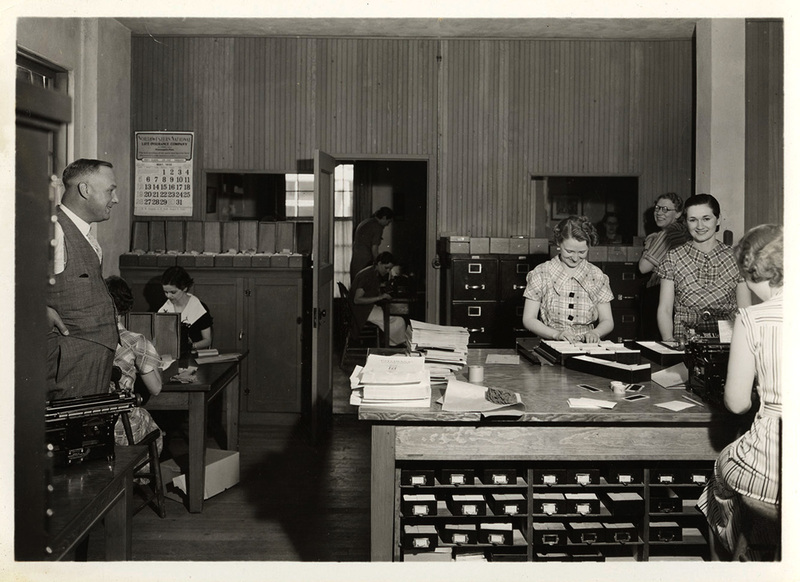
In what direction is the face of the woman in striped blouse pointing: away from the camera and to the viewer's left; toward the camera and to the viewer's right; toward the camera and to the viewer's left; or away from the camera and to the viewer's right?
away from the camera and to the viewer's left

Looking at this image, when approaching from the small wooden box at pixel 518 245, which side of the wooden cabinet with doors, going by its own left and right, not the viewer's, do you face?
left

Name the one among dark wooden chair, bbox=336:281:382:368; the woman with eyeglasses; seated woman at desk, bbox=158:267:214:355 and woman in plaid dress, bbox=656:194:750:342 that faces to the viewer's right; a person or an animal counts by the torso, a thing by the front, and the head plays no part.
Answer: the dark wooden chair

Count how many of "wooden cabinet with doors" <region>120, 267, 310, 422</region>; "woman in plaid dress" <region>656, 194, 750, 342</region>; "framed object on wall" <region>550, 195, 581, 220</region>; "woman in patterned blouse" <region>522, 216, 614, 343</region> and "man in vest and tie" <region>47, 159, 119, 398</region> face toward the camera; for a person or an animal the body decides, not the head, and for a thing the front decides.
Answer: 4

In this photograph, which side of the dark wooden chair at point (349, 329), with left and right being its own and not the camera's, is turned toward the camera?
right

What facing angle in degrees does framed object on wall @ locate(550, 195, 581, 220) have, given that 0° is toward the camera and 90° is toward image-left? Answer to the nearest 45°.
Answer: approximately 0°

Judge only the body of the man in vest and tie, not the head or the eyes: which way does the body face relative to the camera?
to the viewer's right

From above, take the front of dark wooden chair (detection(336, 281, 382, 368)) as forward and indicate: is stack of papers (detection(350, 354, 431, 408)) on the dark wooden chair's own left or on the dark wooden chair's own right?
on the dark wooden chair's own right

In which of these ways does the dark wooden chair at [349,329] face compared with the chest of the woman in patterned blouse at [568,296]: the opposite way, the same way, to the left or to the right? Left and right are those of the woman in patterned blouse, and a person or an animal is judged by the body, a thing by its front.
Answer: to the left
